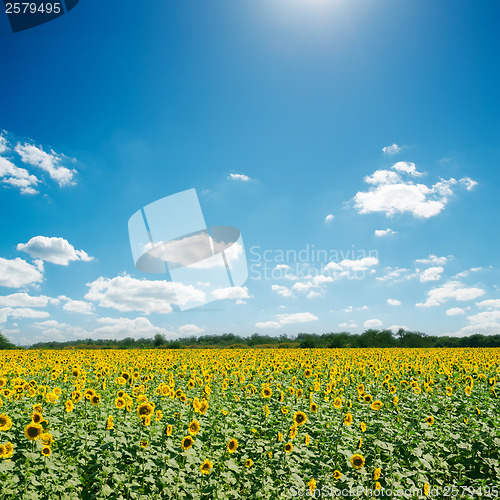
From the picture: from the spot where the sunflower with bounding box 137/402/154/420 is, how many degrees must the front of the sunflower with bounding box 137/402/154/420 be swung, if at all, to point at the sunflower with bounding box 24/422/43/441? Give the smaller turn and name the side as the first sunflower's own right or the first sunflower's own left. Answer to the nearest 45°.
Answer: approximately 90° to the first sunflower's own right

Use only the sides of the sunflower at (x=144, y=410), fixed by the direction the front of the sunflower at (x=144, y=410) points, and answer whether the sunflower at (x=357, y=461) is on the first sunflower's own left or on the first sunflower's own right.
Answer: on the first sunflower's own left

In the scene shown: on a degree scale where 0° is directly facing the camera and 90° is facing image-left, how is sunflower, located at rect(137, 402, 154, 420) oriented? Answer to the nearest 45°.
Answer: approximately 0°
